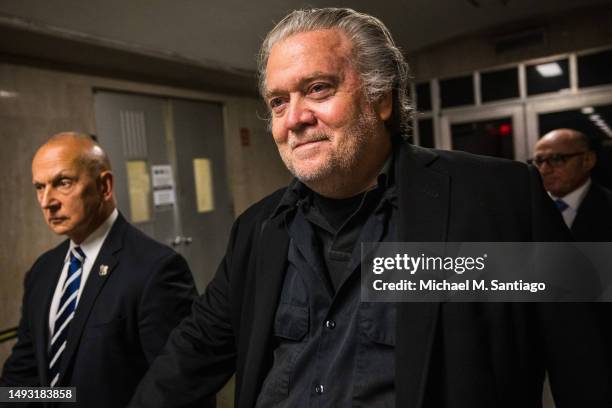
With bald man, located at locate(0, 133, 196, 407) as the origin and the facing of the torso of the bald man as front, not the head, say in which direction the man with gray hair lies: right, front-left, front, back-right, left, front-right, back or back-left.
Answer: left

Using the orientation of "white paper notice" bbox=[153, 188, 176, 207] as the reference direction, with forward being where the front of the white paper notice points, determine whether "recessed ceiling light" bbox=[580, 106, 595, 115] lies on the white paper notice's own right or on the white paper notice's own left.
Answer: on the white paper notice's own left

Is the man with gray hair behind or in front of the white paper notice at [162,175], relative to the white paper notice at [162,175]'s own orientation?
in front

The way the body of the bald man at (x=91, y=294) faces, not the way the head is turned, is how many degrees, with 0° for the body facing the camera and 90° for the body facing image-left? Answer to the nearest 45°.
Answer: approximately 45°

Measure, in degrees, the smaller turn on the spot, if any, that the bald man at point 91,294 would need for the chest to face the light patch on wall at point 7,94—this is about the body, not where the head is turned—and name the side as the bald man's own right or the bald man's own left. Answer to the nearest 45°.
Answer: approximately 135° to the bald man's own right

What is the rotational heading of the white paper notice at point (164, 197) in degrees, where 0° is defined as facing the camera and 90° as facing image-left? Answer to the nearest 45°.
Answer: approximately 0°

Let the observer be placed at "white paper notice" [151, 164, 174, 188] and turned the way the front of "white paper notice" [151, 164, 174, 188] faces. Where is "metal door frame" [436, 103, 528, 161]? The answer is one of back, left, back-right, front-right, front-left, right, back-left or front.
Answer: left

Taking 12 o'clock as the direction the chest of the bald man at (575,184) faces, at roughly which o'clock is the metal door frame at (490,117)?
The metal door frame is roughly at 4 o'clock from the bald man.
